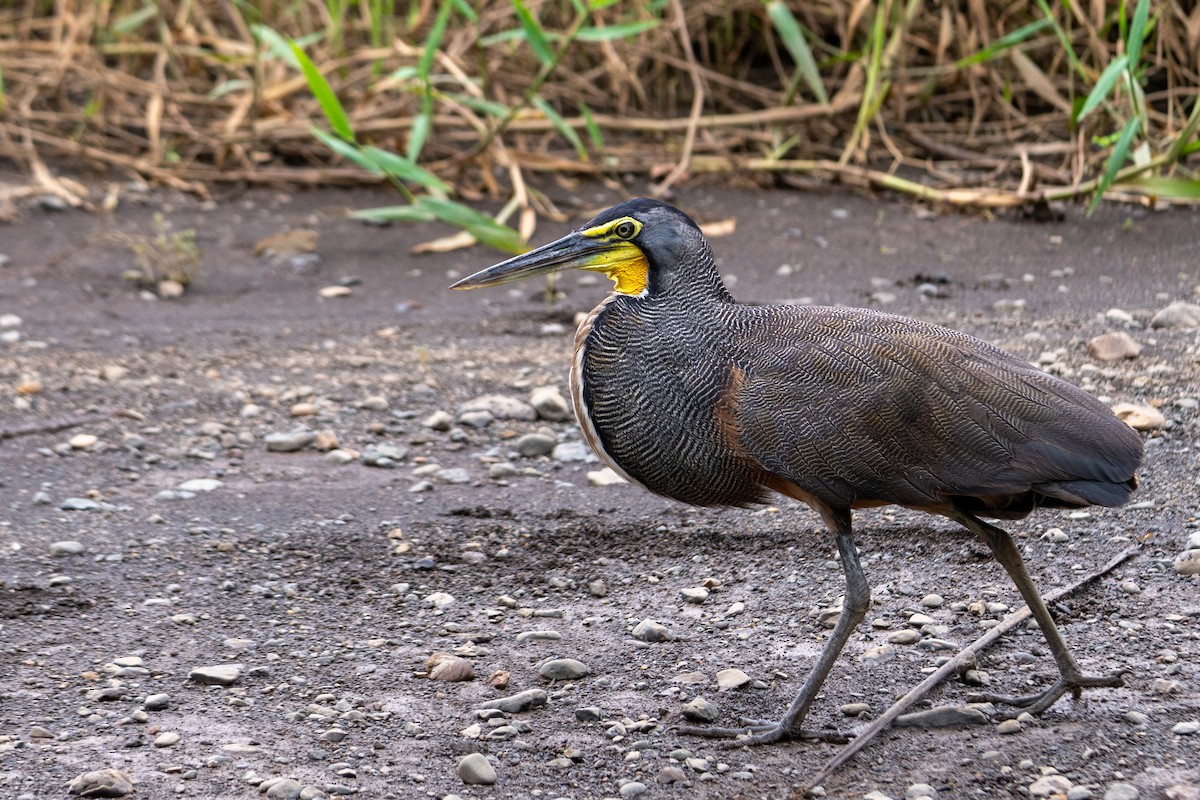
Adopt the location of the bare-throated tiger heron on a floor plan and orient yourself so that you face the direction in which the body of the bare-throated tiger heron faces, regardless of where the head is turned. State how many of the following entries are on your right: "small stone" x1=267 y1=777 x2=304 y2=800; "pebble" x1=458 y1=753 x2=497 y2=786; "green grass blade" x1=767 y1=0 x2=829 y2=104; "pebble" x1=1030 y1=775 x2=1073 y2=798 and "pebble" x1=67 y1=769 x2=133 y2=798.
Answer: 1

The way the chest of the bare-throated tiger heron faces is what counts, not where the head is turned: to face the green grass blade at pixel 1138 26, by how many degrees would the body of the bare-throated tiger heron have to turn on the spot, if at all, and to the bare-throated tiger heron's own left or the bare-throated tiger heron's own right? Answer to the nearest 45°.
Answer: approximately 90° to the bare-throated tiger heron's own right

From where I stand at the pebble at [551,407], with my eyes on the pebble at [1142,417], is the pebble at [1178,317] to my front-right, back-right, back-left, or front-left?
front-left

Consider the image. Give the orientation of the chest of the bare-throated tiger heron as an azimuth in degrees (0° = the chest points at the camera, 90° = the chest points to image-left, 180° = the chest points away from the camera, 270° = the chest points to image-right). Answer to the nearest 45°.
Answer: approximately 90°

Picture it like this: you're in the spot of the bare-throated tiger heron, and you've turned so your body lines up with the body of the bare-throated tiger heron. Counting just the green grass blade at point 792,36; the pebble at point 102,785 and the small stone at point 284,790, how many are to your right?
1

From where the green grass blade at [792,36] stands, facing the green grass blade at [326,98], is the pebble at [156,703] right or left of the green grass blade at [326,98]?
left

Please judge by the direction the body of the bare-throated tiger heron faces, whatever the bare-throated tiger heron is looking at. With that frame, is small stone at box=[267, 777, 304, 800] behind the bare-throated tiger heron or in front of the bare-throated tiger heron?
in front

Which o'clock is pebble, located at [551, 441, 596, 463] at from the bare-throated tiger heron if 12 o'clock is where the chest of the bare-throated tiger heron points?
The pebble is roughly at 2 o'clock from the bare-throated tiger heron.

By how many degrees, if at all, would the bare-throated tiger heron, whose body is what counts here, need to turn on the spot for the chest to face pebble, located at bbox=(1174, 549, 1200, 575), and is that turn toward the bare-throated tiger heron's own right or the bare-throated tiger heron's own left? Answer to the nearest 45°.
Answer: approximately 135° to the bare-throated tiger heron's own right

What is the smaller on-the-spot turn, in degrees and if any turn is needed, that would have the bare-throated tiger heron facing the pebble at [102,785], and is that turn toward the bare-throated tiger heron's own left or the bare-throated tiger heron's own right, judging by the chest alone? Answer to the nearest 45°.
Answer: approximately 45° to the bare-throated tiger heron's own left

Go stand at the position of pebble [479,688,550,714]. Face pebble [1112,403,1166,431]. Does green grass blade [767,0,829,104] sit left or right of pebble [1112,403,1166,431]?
left
